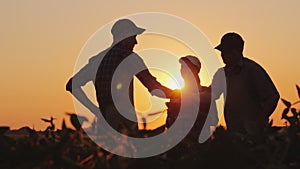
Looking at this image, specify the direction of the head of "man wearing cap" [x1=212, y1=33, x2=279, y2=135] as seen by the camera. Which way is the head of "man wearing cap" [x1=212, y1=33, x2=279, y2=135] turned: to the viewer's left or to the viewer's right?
to the viewer's left

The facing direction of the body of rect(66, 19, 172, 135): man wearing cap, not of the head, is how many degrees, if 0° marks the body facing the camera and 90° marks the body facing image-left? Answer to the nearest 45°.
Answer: approximately 225°
